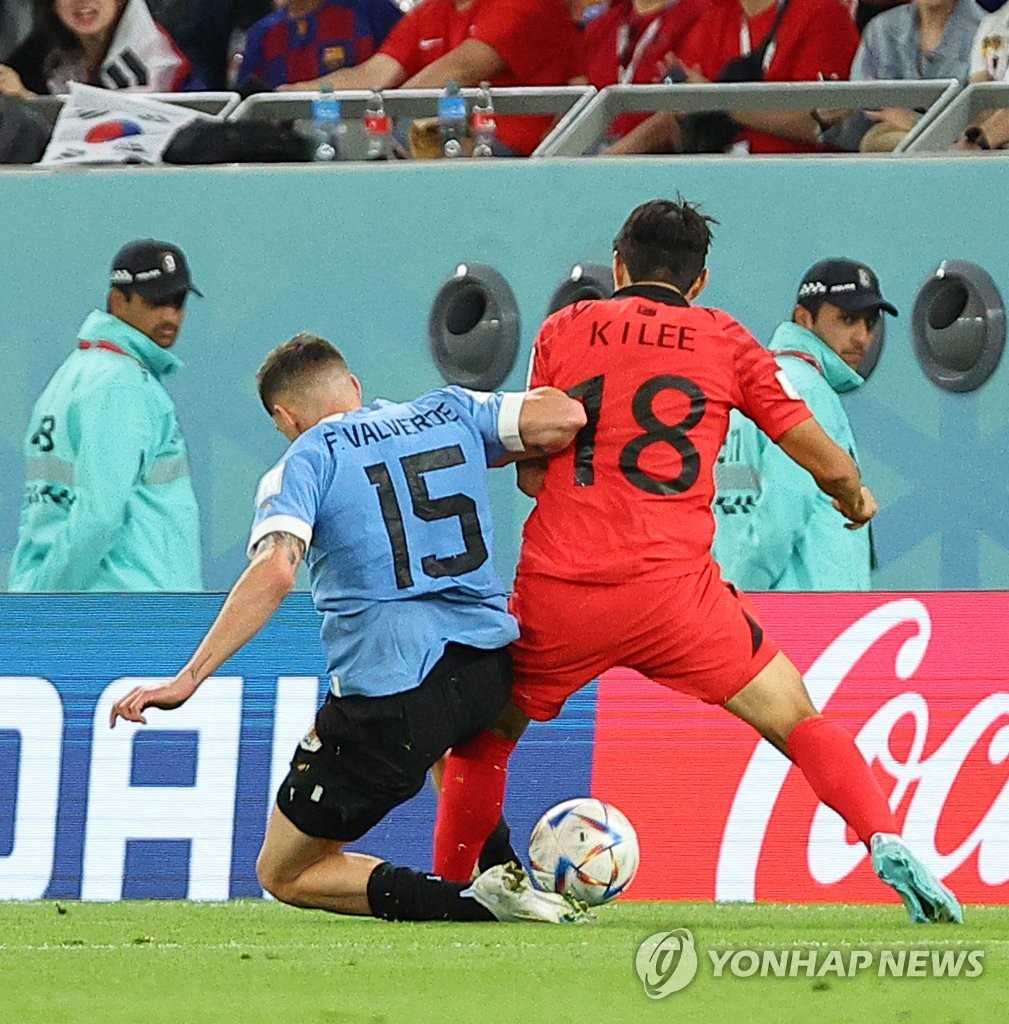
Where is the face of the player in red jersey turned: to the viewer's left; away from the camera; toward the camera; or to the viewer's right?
away from the camera

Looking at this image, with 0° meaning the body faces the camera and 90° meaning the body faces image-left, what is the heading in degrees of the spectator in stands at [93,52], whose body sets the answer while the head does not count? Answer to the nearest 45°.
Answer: approximately 0°

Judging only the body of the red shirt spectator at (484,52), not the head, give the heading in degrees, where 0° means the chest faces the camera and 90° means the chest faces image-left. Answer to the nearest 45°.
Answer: approximately 45°

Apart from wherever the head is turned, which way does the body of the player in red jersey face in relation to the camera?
away from the camera
